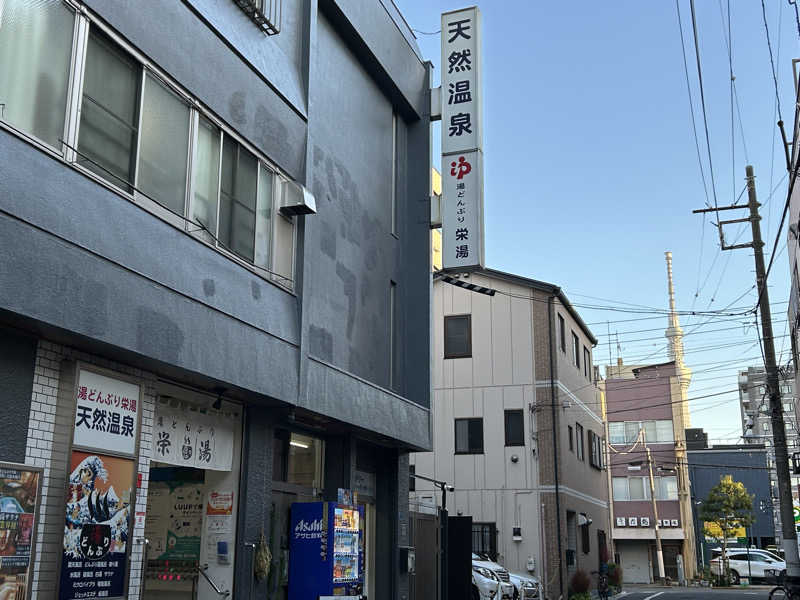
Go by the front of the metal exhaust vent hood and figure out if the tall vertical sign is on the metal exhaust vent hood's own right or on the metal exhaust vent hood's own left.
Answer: on the metal exhaust vent hood's own left

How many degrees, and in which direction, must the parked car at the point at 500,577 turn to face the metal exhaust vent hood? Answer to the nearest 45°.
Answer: approximately 45° to its right

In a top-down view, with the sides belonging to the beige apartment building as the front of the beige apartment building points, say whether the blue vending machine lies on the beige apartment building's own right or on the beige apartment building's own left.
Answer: on the beige apartment building's own right

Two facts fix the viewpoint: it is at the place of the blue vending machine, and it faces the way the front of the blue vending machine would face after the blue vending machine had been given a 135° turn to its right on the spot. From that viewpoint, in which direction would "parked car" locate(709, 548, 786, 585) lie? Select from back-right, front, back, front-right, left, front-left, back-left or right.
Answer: back-right
